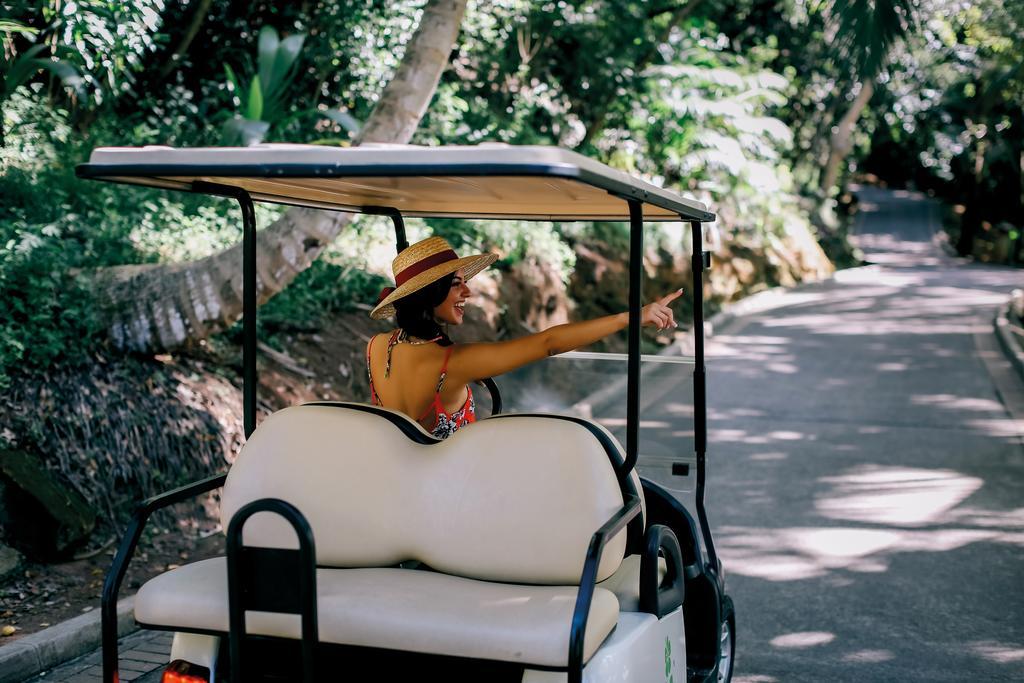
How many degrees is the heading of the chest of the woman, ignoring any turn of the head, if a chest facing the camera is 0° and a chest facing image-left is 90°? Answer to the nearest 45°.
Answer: approximately 225°

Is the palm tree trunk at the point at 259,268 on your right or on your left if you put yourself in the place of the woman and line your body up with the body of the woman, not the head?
on your left

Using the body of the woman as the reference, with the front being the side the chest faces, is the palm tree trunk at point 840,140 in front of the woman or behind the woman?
in front

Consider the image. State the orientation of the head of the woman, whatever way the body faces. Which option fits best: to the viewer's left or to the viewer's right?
to the viewer's right

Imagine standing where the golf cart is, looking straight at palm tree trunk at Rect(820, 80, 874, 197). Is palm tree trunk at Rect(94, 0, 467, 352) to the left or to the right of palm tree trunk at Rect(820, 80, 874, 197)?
left
